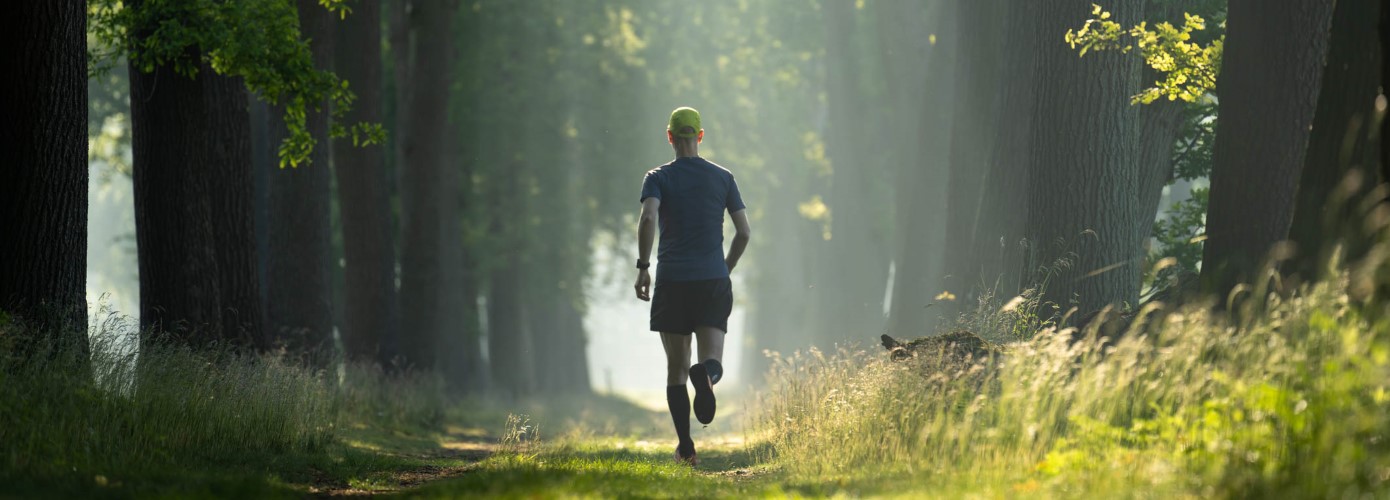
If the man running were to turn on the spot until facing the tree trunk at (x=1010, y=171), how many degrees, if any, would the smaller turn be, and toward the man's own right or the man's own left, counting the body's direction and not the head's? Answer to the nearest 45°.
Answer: approximately 45° to the man's own right

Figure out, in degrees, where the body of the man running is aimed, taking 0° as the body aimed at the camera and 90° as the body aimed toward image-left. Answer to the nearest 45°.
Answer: approximately 180°

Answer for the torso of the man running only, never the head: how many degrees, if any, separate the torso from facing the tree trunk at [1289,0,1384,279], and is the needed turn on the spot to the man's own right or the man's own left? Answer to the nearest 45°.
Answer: approximately 45° to the man's own right

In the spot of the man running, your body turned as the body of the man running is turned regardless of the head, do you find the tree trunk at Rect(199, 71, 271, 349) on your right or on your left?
on your left

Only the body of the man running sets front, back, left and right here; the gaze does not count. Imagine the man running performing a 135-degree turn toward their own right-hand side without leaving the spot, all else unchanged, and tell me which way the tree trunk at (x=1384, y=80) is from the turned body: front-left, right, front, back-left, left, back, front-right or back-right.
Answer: front

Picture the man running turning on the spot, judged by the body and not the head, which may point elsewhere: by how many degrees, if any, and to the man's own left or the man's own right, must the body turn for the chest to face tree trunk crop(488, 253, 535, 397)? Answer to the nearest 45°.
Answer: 0° — they already face it

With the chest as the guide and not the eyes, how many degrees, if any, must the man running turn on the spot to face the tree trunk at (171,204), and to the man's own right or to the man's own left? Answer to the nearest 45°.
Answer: approximately 45° to the man's own left

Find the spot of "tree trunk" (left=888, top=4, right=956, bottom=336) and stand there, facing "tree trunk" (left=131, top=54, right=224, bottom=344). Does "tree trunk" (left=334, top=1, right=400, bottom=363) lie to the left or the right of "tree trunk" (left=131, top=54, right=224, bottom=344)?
right

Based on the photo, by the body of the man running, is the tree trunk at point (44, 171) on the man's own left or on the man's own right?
on the man's own left
